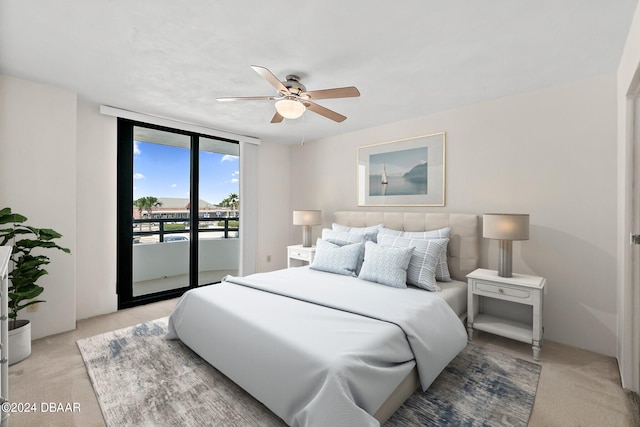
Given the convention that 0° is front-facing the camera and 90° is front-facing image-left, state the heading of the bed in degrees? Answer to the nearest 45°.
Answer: approximately 45°

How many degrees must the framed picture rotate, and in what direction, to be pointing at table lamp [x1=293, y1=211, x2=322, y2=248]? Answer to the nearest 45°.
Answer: approximately 45° to its right

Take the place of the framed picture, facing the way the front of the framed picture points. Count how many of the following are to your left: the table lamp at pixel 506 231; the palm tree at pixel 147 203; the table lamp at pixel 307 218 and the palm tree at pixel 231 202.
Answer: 1

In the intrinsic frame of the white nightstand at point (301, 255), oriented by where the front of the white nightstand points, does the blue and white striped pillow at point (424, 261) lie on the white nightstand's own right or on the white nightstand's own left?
on the white nightstand's own left

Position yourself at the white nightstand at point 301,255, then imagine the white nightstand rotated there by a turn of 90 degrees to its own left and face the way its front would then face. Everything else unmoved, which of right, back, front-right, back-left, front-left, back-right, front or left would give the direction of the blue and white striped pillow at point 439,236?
front

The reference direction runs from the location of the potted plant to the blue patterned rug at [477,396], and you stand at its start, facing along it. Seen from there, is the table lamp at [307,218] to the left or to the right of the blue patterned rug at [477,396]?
left

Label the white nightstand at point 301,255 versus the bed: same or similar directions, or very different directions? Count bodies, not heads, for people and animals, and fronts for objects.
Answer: same or similar directions

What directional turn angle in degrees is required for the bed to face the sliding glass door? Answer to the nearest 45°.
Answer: approximately 90° to its right

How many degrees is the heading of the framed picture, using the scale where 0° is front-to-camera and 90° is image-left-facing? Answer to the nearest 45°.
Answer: approximately 45°

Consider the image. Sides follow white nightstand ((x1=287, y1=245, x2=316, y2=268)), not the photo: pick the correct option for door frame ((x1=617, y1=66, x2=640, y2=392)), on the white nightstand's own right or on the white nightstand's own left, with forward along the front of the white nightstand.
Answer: on the white nightstand's own left

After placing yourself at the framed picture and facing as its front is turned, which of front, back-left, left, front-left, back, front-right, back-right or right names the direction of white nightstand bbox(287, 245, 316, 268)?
front-right

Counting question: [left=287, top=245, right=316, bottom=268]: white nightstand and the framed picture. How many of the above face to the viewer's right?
0

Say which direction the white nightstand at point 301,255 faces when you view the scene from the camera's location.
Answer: facing the viewer and to the left of the viewer

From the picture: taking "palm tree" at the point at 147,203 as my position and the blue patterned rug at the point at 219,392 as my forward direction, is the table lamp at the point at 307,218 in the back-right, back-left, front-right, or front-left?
front-left

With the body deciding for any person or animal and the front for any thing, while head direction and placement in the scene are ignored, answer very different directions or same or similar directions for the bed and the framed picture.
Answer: same or similar directions

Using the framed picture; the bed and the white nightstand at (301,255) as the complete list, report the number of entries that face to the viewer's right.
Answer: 0
